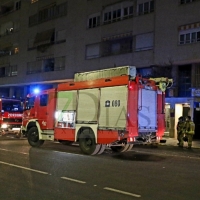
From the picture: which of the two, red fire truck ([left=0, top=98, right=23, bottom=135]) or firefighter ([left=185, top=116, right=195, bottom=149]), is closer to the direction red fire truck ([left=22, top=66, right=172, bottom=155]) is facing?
the red fire truck

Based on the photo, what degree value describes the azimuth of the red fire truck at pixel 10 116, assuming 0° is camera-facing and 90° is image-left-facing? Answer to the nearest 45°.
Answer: approximately 0°

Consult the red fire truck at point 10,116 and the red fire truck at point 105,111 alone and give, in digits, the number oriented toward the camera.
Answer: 1

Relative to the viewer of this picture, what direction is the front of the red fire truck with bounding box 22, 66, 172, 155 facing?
facing away from the viewer and to the left of the viewer

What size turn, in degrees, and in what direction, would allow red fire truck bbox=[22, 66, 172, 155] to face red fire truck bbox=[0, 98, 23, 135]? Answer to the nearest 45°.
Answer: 0° — it already faces it

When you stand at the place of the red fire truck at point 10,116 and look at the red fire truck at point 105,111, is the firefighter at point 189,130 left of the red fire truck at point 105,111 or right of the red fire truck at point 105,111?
left

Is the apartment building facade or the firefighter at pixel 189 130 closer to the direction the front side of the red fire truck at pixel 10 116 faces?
the firefighter

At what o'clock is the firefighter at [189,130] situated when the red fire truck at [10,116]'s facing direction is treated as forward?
The firefighter is roughly at 10 o'clock from the red fire truck.

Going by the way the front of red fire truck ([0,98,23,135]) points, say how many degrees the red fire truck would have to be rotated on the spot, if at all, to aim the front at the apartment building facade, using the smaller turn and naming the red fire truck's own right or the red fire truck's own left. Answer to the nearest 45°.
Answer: approximately 135° to the red fire truck's own left
